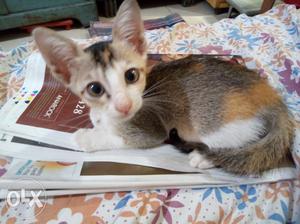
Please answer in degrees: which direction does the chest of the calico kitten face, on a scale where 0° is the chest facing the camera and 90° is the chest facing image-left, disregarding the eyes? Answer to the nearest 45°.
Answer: approximately 90°

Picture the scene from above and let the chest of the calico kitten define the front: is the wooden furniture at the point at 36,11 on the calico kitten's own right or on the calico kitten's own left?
on the calico kitten's own right
